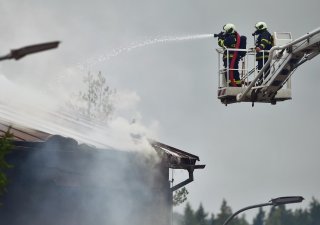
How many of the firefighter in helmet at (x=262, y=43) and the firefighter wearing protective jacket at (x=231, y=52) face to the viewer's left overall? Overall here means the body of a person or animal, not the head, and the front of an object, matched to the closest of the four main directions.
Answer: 2

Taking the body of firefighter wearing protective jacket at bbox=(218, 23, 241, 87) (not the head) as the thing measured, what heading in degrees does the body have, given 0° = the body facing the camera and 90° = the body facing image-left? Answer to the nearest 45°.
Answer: approximately 90°

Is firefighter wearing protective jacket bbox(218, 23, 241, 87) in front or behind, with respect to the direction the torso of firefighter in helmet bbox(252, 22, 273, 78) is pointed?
in front

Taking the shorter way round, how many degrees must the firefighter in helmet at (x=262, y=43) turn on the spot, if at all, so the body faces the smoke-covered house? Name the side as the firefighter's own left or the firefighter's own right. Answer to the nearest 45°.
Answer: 0° — they already face it

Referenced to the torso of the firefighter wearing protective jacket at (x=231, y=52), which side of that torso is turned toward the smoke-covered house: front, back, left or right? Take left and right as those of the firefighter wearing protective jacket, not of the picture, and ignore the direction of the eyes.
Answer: front

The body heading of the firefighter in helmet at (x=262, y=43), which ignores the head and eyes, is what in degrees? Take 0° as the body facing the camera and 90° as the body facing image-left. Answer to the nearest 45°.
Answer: approximately 90°

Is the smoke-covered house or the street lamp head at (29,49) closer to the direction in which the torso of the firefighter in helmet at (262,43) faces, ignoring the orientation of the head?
the smoke-covered house

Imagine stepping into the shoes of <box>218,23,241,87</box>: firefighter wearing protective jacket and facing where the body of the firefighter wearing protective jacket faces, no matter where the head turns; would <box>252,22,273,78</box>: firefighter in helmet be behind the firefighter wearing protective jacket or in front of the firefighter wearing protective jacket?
behind
